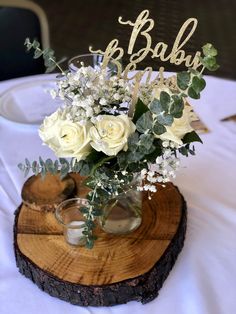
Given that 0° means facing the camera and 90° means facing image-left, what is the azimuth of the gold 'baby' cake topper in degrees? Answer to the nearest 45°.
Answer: approximately 0°

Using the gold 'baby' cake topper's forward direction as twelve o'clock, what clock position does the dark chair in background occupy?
The dark chair in background is roughly at 5 o'clock from the gold 'baby' cake topper.
